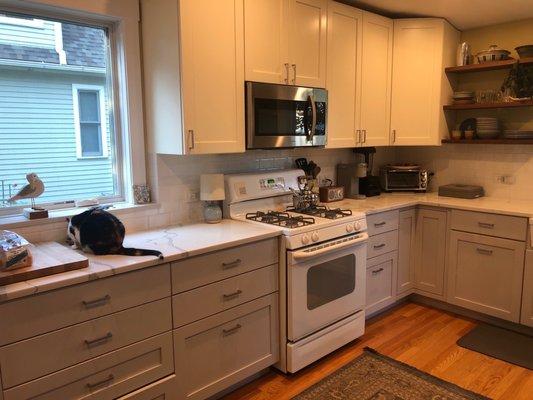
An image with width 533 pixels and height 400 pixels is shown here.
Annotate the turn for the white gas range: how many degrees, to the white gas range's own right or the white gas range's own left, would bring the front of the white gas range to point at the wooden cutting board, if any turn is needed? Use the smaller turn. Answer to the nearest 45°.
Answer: approximately 90° to the white gas range's own right

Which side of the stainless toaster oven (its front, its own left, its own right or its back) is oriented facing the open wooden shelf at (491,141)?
left

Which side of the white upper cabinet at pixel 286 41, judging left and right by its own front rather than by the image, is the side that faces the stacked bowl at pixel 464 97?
left

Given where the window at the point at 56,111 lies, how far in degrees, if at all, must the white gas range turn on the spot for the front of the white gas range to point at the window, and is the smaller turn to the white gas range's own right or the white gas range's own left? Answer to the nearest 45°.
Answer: approximately 135° to the white gas range's own right

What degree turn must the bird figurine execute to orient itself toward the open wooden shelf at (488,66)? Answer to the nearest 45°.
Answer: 0° — it already faces it

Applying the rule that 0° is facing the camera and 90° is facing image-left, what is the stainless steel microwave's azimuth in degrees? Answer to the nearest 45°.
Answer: approximately 315°

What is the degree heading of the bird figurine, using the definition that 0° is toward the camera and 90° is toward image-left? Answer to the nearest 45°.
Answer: approximately 270°

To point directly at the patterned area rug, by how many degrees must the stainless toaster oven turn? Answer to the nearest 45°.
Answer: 0° — it already faces it
